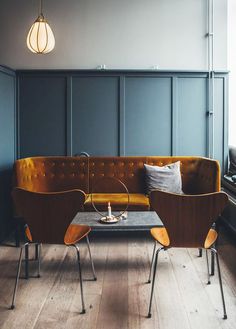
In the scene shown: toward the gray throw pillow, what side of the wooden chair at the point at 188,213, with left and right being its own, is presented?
front

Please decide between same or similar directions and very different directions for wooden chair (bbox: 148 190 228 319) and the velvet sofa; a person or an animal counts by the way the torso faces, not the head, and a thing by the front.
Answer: very different directions

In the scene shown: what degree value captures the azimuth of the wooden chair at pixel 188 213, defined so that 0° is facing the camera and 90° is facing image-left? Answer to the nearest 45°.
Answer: approximately 180°

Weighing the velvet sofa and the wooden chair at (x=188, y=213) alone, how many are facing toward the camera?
1

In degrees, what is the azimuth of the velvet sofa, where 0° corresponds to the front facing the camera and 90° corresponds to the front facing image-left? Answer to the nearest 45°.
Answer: approximately 0°

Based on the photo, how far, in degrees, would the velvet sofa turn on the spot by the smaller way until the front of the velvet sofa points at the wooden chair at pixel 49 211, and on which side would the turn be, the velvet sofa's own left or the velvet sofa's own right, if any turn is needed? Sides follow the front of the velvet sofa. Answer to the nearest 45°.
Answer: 0° — it already faces it

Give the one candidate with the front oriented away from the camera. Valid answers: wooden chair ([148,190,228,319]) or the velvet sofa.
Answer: the wooden chair

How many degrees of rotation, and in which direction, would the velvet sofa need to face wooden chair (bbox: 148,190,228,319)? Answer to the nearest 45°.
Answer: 0° — it already faces it
